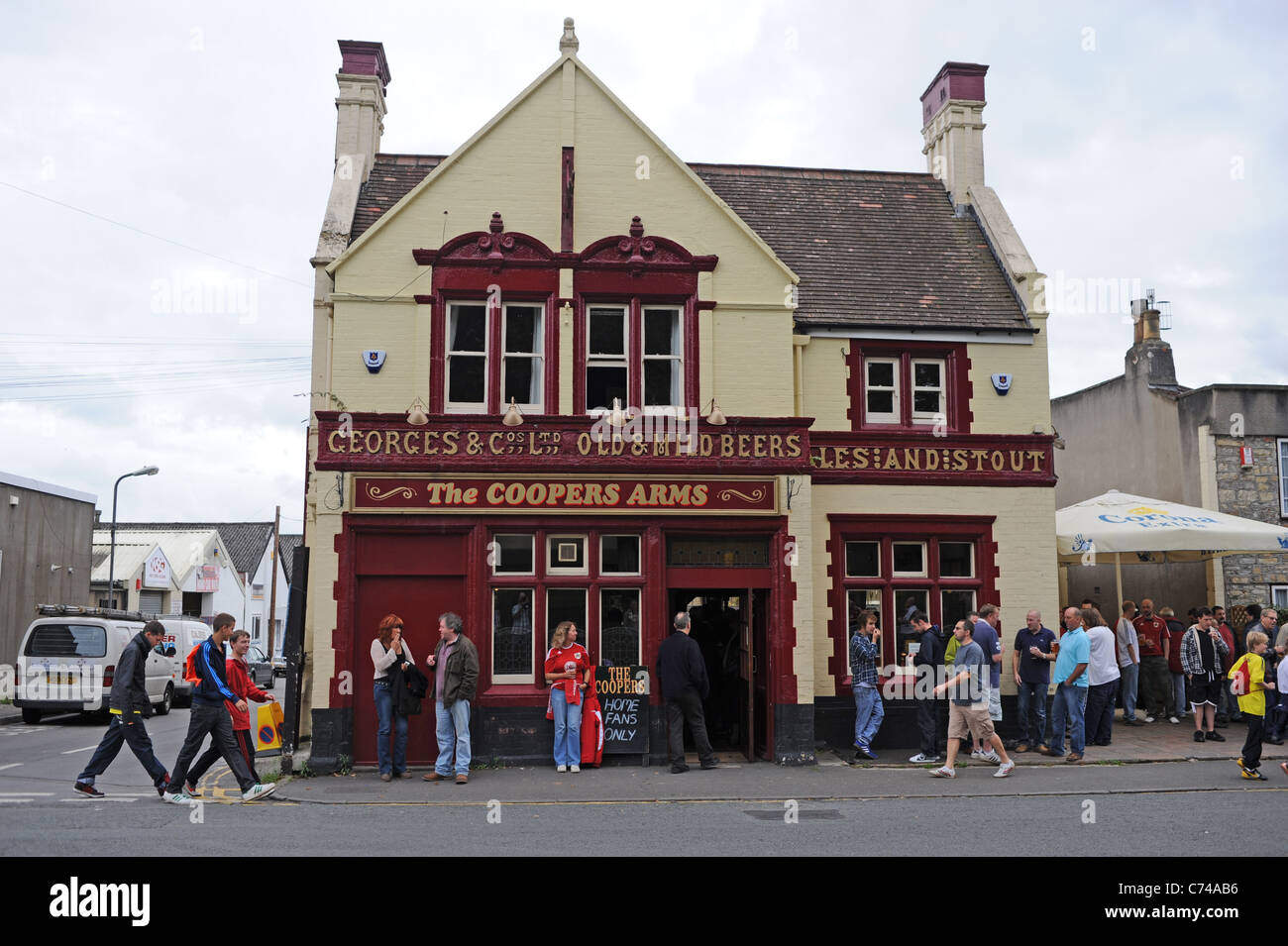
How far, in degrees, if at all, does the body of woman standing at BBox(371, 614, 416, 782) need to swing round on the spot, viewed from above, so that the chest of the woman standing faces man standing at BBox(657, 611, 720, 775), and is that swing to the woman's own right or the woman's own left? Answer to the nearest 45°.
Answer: approximately 45° to the woman's own left

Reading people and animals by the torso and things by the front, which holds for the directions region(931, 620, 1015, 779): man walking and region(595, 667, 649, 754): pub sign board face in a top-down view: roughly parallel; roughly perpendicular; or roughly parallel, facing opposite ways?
roughly perpendicular

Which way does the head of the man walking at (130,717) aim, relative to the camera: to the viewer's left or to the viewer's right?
to the viewer's right

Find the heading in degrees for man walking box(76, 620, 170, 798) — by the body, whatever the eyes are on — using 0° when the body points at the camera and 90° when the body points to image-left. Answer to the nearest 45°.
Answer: approximately 270°

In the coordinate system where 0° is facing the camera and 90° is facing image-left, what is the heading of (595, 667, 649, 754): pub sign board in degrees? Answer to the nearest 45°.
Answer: approximately 0°

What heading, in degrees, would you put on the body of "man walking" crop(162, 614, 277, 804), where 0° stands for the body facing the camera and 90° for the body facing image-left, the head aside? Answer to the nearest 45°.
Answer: approximately 270°

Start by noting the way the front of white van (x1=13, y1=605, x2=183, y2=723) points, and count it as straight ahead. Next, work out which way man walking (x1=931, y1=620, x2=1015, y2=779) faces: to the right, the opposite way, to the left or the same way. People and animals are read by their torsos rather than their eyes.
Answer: to the left

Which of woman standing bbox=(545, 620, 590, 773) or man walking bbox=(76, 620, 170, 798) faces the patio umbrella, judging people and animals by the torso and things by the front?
the man walking

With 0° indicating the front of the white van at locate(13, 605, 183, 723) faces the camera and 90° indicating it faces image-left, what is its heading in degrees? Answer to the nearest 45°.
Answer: approximately 225°

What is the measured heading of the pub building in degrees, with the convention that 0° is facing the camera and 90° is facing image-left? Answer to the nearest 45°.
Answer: approximately 0°
